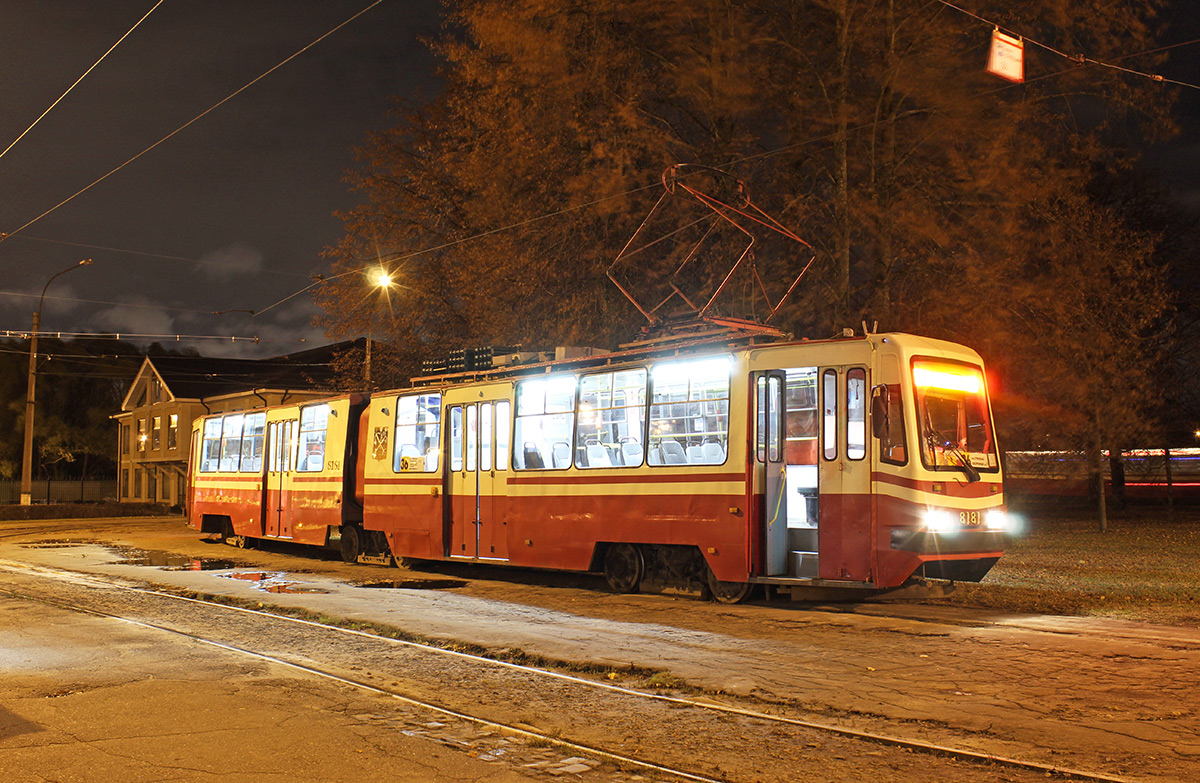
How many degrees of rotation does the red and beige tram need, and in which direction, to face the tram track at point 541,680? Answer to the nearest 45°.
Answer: approximately 45° to its right

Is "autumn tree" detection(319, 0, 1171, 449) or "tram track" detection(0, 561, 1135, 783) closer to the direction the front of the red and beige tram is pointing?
the tram track

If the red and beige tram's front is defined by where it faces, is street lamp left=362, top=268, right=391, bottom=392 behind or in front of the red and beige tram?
behind

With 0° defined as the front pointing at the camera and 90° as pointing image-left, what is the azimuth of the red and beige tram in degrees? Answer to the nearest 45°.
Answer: approximately 315°

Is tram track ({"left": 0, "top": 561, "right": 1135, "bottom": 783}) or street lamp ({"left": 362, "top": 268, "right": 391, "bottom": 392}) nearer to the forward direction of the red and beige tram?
the tram track

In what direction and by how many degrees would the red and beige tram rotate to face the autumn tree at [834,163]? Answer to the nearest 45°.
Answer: approximately 135° to its left

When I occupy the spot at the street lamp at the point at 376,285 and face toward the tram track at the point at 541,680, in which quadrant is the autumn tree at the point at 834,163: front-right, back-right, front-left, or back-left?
front-left
